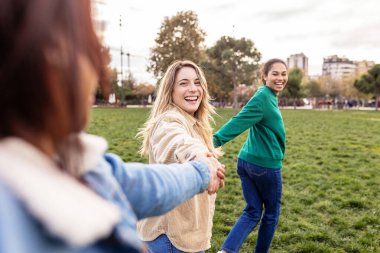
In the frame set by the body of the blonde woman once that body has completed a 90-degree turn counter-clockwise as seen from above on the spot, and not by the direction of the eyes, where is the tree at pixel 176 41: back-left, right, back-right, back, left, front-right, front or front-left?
front-left

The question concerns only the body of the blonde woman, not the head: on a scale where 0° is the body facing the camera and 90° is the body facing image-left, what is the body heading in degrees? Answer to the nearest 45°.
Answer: approximately 315°

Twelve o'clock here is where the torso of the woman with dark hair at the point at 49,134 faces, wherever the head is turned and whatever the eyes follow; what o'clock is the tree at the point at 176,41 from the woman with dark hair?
The tree is roughly at 11 o'clock from the woman with dark hair.

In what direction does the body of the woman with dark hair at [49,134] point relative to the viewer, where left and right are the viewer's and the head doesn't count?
facing away from the viewer and to the right of the viewer

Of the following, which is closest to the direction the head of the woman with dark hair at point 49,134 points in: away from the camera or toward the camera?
away from the camera

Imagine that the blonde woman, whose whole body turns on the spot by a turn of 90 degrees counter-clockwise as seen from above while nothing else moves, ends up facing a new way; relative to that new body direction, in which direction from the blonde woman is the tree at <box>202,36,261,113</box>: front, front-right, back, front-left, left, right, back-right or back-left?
front-left
